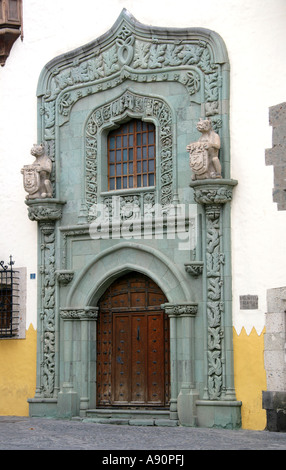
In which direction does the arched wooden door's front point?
toward the camera

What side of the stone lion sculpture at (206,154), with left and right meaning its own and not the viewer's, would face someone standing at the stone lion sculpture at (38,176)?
right

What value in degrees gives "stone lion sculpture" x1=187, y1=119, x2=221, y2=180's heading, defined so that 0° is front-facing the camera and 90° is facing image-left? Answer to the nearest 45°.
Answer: approximately 45°

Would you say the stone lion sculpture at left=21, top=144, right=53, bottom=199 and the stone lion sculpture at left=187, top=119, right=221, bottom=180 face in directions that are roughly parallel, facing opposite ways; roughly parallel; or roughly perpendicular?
roughly parallel

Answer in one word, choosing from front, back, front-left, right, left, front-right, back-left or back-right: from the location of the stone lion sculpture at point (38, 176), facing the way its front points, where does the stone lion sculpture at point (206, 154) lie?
left
